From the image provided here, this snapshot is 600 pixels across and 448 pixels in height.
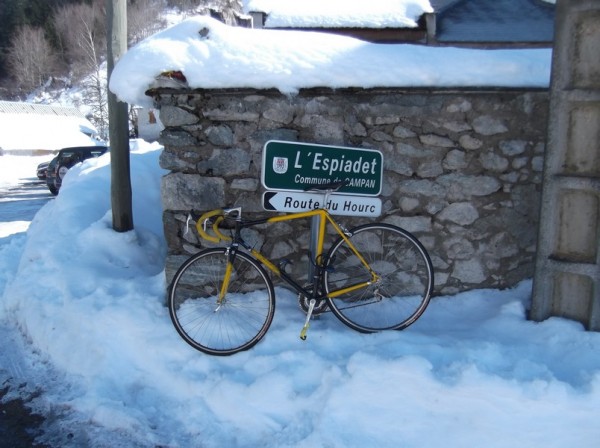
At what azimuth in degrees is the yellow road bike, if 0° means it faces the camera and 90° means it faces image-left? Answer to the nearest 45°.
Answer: approximately 90°

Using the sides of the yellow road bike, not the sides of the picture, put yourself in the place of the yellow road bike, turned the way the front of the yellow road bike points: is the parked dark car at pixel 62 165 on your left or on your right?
on your right

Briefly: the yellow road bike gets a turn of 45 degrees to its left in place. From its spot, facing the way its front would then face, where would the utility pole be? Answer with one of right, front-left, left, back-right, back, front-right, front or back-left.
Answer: right
